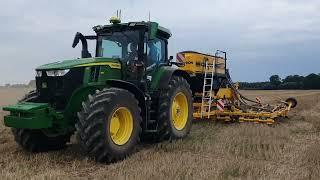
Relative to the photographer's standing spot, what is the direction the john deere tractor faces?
facing the viewer and to the left of the viewer
